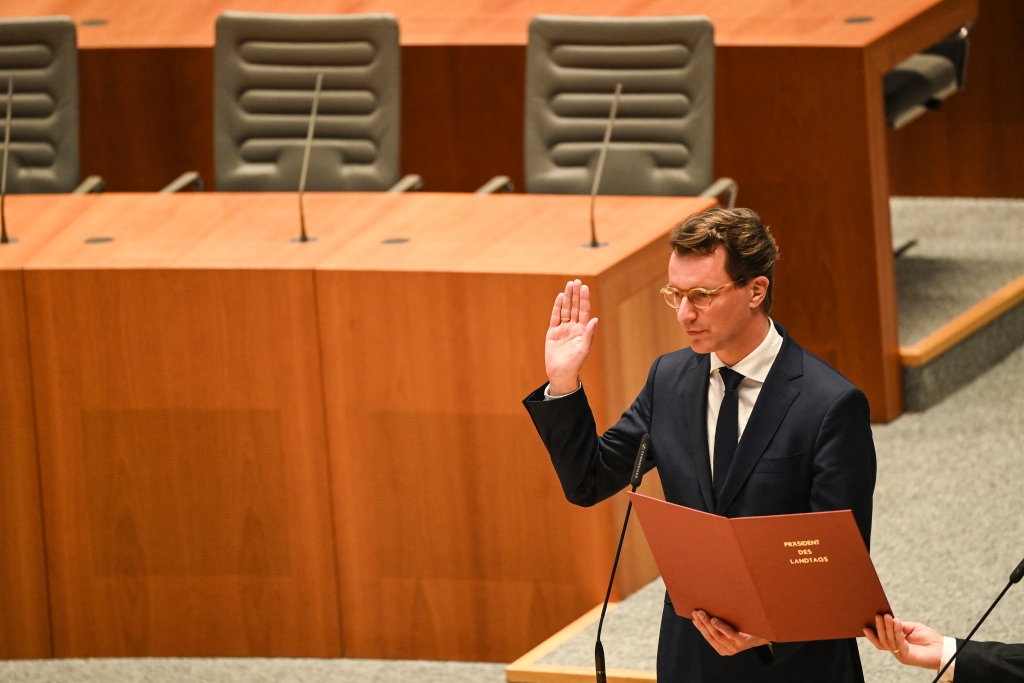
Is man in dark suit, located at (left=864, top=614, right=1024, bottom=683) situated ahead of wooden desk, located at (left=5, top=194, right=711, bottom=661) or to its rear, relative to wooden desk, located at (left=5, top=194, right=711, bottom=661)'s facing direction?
ahead

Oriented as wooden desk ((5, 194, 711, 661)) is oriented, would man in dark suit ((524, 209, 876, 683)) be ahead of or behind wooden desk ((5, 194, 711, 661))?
ahead

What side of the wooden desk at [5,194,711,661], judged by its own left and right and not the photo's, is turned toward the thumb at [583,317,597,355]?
front

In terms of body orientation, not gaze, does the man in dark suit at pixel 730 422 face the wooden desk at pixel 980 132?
no

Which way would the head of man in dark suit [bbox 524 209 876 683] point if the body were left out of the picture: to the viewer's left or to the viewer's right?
to the viewer's left

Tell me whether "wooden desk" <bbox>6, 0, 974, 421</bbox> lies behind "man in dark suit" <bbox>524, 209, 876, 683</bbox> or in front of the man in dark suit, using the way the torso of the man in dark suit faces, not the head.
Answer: behind

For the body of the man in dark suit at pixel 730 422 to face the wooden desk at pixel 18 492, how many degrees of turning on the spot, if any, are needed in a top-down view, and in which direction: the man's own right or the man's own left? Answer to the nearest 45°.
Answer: approximately 90° to the man's own right

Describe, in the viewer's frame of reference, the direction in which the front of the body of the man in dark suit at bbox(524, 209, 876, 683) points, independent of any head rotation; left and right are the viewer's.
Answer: facing the viewer and to the left of the viewer
